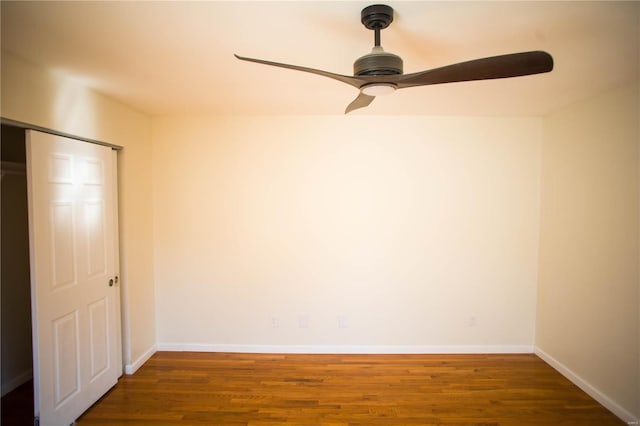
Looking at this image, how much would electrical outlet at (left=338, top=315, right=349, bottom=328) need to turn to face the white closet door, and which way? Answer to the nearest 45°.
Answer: approximately 45° to its right

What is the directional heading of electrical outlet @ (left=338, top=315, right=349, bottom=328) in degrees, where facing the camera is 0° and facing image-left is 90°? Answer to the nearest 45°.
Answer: approximately 0°

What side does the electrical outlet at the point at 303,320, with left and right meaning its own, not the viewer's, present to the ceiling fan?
front

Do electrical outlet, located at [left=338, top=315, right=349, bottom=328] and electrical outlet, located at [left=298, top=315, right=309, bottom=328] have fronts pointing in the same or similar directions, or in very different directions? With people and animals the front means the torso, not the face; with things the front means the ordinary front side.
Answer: same or similar directions

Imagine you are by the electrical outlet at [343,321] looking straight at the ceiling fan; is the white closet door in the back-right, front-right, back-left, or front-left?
front-right

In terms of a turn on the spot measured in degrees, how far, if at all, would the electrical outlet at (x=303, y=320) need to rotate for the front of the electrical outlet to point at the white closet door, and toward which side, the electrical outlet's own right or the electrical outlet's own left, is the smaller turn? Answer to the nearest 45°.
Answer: approximately 45° to the electrical outlet's own right

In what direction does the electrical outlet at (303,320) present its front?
toward the camera

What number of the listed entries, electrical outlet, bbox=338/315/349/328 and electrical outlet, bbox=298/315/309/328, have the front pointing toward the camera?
2

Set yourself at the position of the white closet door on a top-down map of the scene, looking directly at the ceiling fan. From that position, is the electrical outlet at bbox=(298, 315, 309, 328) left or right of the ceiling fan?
left

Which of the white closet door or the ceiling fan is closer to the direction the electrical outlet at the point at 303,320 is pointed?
the ceiling fan

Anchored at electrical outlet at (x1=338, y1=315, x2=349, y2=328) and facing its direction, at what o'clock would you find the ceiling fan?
The ceiling fan is roughly at 12 o'clock from the electrical outlet.
